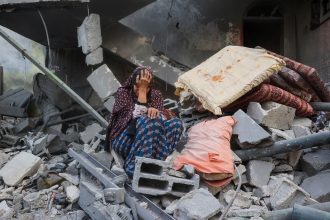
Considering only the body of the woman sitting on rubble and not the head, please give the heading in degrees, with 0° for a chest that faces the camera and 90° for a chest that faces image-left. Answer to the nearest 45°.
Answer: approximately 315°

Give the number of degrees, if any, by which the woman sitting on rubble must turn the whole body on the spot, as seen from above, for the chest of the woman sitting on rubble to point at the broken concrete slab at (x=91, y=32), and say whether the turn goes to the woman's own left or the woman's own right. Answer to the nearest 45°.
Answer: approximately 135° to the woman's own left

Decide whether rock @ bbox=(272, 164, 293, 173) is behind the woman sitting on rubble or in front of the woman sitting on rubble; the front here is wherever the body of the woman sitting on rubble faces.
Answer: in front

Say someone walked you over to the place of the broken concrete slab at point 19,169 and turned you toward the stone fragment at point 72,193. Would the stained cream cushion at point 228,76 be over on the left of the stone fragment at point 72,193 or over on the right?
left
